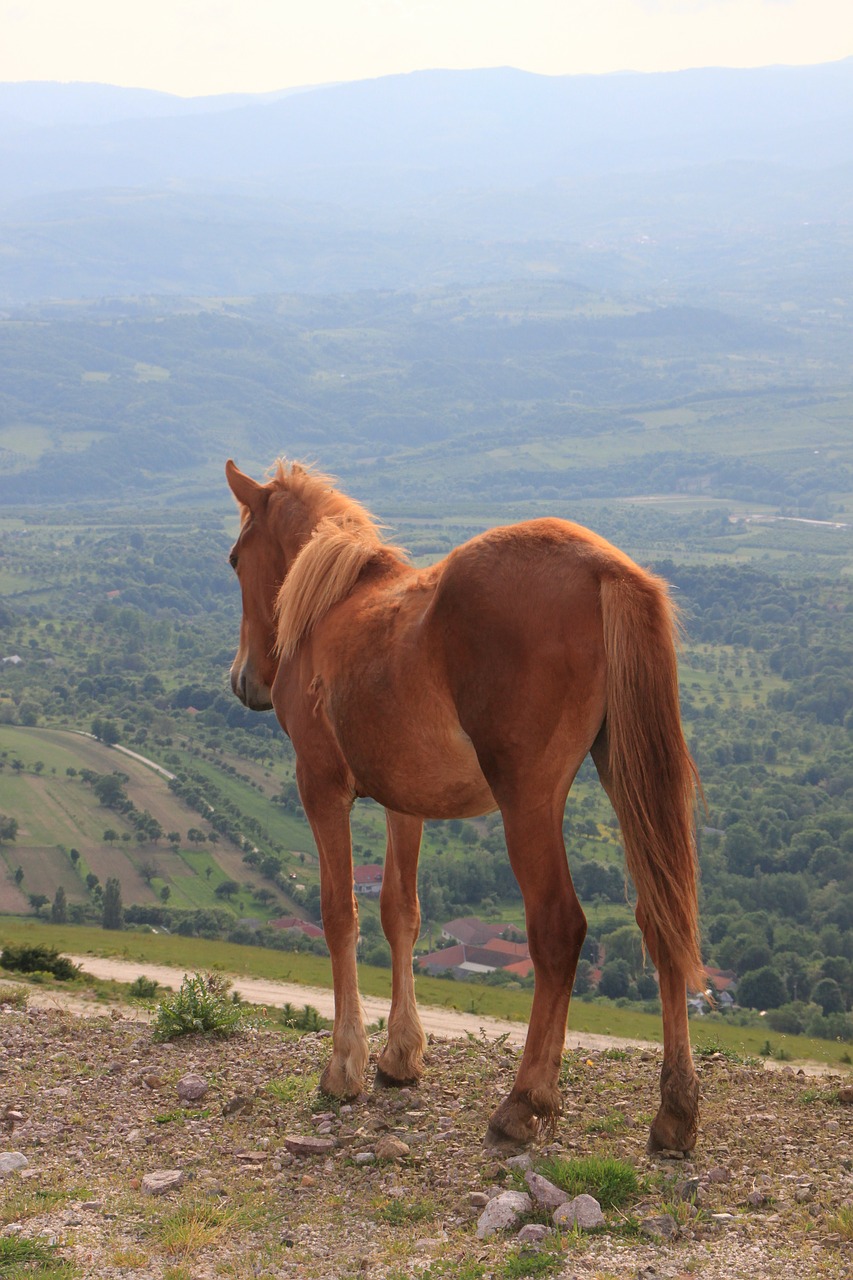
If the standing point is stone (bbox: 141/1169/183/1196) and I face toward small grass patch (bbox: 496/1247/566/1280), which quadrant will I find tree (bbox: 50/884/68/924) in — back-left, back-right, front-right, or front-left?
back-left

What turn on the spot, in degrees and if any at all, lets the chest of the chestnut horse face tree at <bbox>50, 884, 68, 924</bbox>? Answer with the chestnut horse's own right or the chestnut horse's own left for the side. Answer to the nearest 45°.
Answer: approximately 45° to the chestnut horse's own right

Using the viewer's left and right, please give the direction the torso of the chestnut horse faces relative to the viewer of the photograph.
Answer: facing away from the viewer and to the left of the viewer

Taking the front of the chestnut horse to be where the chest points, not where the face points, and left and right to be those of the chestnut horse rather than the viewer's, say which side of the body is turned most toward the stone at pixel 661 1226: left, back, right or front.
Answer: back

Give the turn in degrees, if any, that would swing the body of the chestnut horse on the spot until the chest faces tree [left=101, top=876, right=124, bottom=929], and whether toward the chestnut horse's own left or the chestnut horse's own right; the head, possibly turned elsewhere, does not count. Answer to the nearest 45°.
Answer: approximately 45° to the chestnut horse's own right
